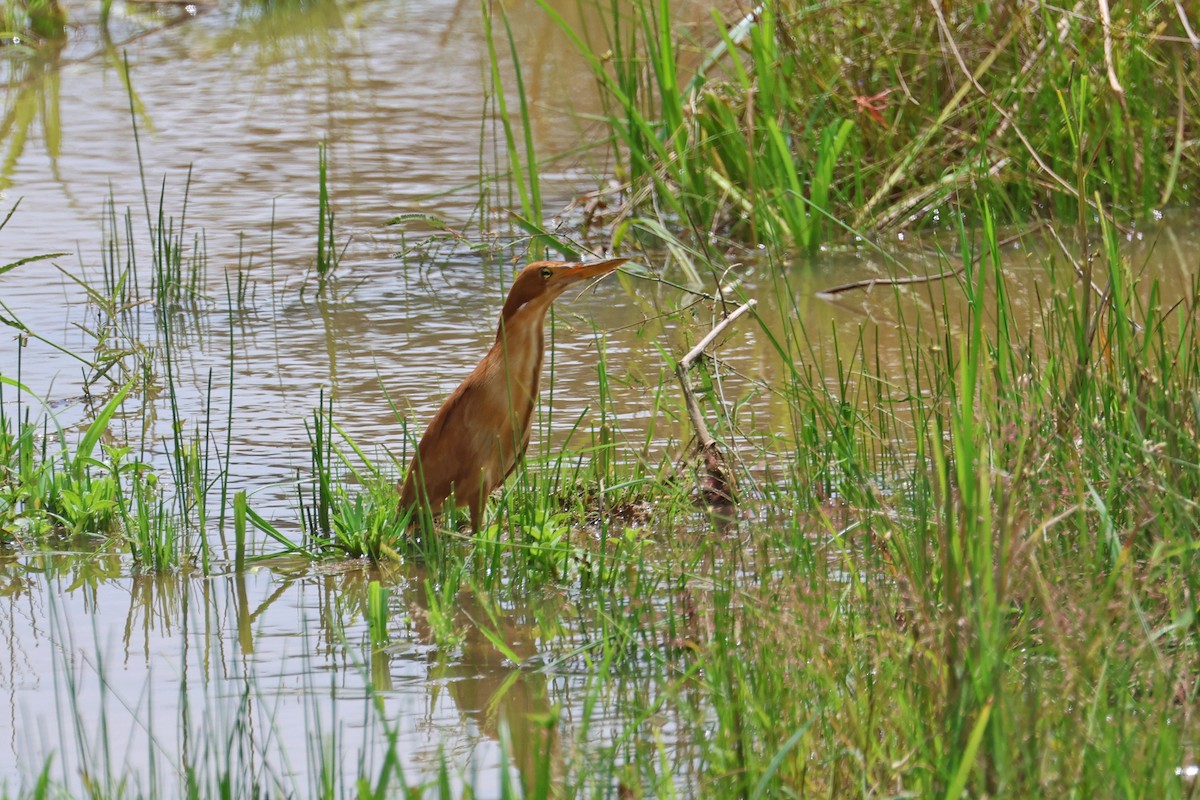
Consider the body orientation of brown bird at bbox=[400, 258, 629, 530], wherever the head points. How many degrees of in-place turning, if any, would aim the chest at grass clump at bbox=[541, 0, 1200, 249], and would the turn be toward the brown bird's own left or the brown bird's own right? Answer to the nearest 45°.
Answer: approximately 45° to the brown bird's own left

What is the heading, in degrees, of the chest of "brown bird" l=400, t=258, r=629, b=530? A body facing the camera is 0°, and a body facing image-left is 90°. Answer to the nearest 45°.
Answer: approximately 270°
